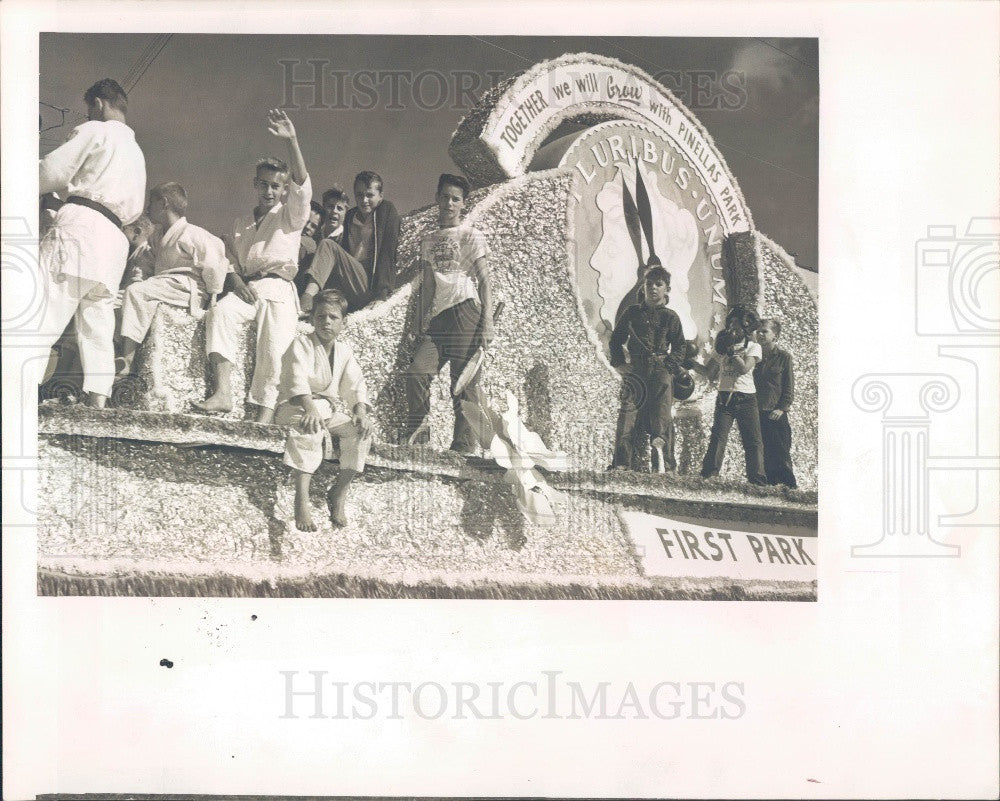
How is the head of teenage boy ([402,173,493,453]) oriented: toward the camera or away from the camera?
toward the camera

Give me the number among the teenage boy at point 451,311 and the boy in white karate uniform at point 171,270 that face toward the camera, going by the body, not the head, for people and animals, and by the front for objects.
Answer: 1

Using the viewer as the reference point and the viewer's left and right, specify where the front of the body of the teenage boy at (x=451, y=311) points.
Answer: facing the viewer

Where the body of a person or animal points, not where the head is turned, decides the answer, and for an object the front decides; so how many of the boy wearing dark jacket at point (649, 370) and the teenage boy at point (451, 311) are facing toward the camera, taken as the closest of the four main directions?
2

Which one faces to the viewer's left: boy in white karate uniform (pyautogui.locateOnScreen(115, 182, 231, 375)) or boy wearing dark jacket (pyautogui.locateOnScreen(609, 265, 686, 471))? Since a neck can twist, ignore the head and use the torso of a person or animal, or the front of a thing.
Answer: the boy in white karate uniform

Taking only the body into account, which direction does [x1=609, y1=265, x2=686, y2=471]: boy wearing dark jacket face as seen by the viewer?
toward the camera

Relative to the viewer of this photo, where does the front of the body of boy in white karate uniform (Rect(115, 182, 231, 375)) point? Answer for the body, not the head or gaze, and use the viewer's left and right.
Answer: facing to the left of the viewer

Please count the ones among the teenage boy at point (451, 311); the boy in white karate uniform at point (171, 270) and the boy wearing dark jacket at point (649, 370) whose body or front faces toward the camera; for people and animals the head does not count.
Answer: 2

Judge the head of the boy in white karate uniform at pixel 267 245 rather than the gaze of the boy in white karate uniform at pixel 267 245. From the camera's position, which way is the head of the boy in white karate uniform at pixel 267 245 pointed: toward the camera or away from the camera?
toward the camera

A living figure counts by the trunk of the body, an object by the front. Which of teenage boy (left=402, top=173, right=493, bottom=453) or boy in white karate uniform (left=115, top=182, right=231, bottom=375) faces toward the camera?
the teenage boy

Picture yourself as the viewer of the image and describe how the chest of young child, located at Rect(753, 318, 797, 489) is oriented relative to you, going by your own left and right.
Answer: facing the viewer and to the left of the viewer

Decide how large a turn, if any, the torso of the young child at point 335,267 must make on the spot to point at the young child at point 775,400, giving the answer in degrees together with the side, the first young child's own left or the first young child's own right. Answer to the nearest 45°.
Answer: approximately 135° to the first young child's own left
